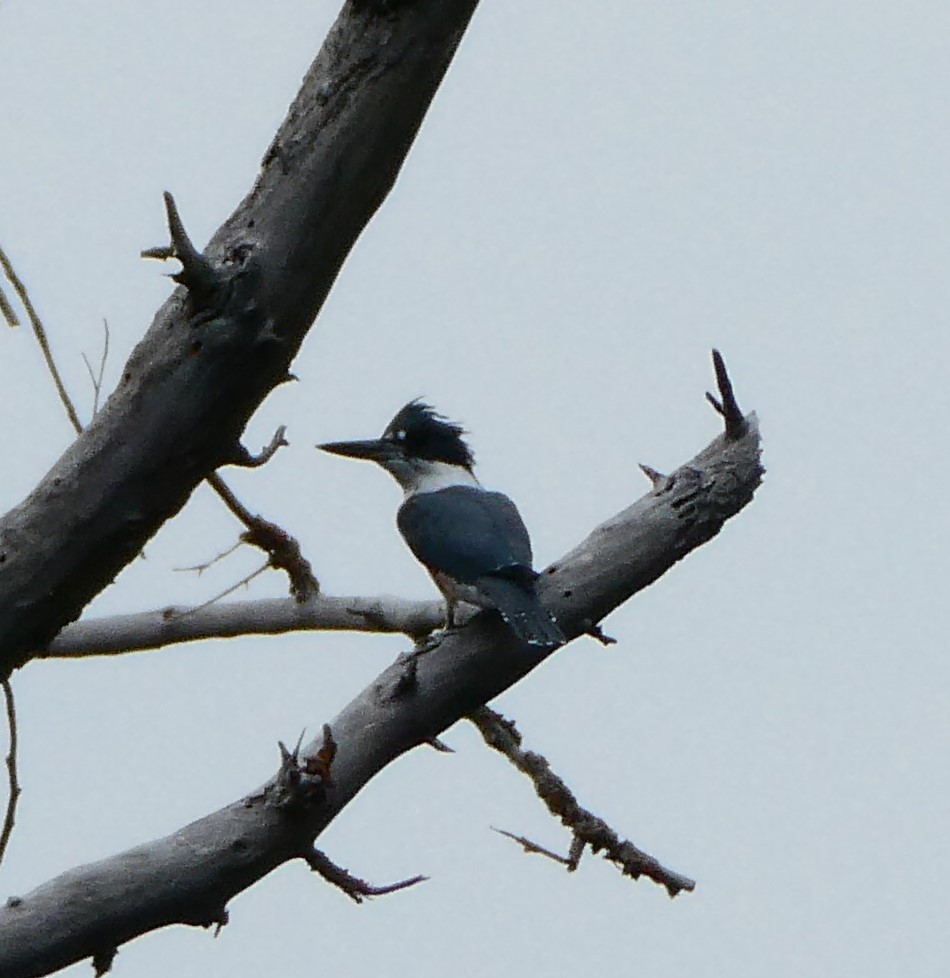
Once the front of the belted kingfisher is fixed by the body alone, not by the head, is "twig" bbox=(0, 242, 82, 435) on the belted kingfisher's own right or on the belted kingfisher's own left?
on the belted kingfisher's own left

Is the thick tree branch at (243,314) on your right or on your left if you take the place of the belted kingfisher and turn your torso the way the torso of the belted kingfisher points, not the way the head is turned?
on your left

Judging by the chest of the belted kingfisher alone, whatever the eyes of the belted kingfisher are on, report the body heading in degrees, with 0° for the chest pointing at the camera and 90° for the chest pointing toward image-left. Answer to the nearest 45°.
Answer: approximately 135°

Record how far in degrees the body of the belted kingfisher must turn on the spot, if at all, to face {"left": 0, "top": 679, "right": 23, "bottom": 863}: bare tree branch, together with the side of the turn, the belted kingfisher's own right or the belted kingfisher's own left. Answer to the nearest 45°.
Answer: approximately 90° to the belted kingfisher's own left
